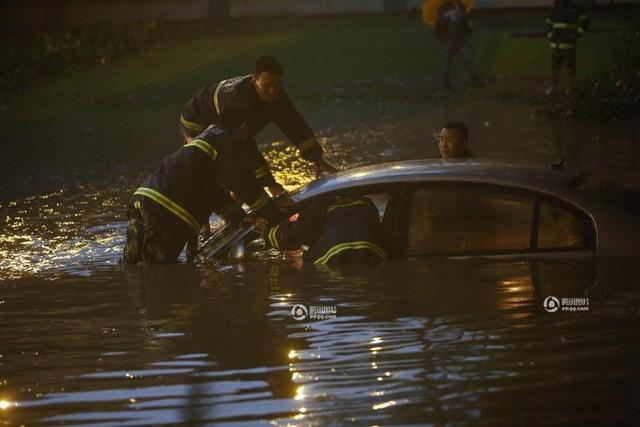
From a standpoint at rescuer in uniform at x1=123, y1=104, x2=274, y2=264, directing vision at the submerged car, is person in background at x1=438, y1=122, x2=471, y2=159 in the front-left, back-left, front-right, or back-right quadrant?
front-left

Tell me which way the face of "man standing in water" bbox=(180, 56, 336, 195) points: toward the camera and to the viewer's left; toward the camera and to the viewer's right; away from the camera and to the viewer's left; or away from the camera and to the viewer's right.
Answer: toward the camera and to the viewer's right

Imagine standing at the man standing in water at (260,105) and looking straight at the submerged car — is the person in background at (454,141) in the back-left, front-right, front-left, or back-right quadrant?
front-left

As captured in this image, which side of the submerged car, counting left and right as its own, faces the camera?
left

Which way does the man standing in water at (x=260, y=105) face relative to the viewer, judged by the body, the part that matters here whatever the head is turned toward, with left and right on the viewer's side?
facing the viewer and to the right of the viewer

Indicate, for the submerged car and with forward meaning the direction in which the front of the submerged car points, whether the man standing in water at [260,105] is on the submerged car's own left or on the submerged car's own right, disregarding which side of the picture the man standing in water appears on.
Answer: on the submerged car's own right

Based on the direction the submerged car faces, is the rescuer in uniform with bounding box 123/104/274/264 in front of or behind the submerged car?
in front

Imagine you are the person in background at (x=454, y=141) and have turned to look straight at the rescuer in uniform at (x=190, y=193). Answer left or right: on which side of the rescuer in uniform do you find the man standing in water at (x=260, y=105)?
right

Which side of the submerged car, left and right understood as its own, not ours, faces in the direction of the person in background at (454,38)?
right

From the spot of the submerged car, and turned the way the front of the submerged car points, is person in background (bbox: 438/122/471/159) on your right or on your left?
on your right

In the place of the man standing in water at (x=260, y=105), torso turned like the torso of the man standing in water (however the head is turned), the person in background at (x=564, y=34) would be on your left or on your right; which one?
on your left

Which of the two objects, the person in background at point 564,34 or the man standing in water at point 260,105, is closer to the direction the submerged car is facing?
the man standing in water
